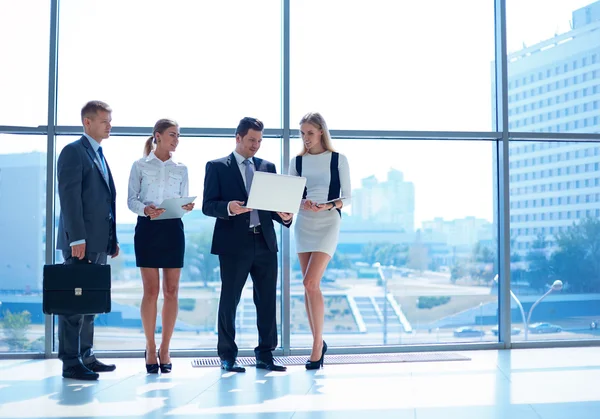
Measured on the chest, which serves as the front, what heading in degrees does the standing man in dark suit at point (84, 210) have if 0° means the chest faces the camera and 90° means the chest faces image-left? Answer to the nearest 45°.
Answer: approximately 315°

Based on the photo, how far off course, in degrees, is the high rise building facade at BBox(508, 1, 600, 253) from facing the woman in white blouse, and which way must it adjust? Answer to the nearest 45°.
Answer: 0° — it already faces them

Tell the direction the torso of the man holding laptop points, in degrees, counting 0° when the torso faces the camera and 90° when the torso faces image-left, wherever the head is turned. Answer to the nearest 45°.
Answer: approximately 315°

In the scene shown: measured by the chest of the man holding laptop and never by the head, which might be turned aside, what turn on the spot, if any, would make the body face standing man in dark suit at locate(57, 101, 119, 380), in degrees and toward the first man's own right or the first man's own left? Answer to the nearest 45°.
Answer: approximately 135° to the first man's own right

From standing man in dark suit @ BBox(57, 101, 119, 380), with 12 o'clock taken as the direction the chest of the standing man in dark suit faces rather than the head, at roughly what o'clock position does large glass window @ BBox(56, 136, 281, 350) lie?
The large glass window is roughly at 9 o'clock from the standing man in dark suit.

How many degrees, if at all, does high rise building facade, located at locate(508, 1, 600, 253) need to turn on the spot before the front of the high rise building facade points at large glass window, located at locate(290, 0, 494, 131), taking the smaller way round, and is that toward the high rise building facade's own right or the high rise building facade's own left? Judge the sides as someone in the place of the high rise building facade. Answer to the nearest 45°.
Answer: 0° — it already faces it
